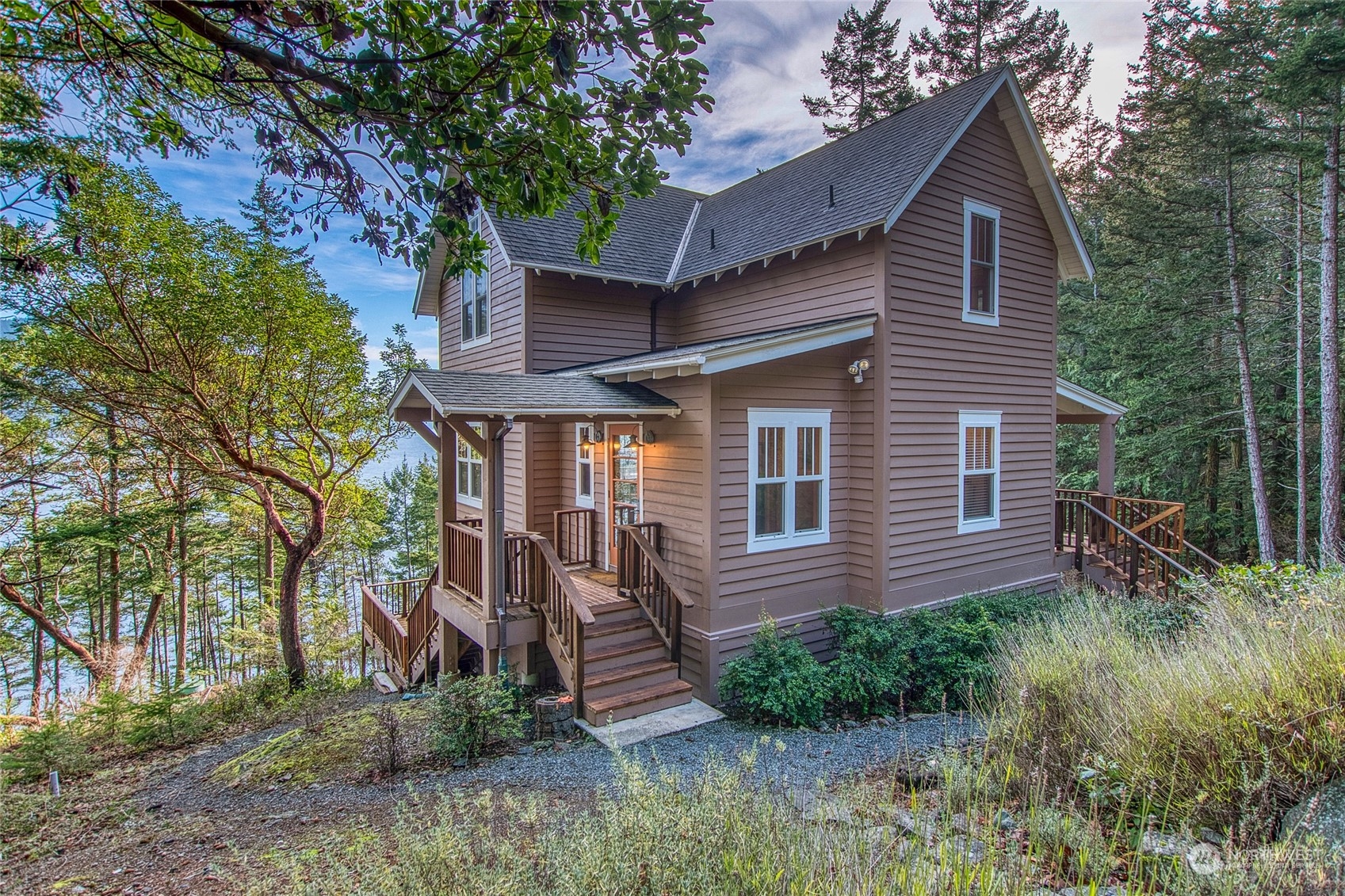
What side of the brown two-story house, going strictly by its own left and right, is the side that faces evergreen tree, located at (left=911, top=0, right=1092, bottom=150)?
back

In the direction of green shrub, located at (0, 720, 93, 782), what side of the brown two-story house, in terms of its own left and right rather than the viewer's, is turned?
front

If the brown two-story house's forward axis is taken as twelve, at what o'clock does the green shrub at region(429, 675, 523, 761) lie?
The green shrub is roughly at 12 o'clock from the brown two-story house.

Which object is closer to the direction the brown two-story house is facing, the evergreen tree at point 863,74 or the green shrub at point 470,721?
the green shrub

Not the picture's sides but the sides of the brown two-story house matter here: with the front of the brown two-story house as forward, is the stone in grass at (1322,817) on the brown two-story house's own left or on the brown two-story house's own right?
on the brown two-story house's own left

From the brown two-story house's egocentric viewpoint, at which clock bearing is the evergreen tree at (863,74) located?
The evergreen tree is roughly at 5 o'clock from the brown two-story house.

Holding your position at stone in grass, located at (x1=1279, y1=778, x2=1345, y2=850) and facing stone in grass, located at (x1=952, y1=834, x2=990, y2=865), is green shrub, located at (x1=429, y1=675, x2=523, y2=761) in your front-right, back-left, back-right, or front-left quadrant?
front-right

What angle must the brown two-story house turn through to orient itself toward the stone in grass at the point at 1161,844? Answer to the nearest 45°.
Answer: approximately 45° to its left

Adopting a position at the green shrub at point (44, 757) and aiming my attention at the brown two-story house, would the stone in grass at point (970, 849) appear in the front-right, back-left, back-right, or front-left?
front-right
